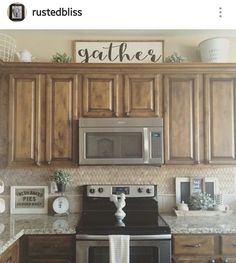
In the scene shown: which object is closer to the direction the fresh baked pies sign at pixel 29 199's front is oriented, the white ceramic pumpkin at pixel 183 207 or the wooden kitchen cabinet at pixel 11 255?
the wooden kitchen cabinet

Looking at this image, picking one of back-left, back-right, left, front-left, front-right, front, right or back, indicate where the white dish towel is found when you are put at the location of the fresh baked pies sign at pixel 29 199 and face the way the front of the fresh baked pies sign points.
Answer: front-left

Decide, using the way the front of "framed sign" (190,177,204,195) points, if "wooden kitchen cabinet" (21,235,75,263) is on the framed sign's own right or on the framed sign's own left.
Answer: on the framed sign's own right

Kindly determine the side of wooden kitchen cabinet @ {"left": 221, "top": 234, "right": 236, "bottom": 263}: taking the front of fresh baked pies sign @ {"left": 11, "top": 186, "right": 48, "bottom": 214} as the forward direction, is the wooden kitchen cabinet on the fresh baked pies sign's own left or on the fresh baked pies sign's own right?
on the fresh baked pies sign's own left

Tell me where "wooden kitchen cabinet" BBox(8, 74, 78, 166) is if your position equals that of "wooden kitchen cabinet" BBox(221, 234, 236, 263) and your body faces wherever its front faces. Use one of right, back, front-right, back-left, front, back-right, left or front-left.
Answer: right
